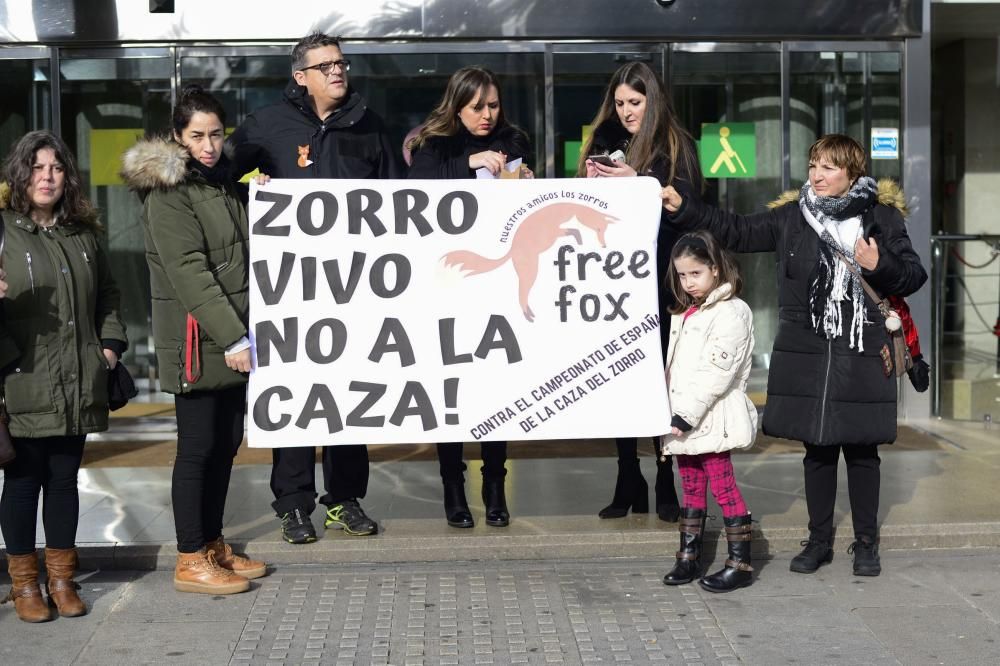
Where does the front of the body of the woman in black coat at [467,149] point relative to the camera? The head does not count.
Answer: toward the camera

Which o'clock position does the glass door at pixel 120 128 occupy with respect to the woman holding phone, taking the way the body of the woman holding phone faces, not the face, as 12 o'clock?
The glass door is roughly at 3 o'clock from the woman holding phone.

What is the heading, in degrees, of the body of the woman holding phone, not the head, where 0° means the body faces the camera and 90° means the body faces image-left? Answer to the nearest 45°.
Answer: approximately 45°

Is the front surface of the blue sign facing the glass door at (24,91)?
no

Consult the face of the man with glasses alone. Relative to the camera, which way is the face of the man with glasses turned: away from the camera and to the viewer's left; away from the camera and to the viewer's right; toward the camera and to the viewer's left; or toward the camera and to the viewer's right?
toward the camera and to the viewer's right

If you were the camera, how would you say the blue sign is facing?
facing the viewer

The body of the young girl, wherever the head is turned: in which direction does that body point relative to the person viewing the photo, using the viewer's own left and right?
facing the viewer and to the left of the viewer

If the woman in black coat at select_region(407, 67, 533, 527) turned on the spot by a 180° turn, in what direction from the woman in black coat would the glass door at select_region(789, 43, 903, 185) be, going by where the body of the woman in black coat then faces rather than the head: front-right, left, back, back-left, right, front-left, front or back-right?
front-right

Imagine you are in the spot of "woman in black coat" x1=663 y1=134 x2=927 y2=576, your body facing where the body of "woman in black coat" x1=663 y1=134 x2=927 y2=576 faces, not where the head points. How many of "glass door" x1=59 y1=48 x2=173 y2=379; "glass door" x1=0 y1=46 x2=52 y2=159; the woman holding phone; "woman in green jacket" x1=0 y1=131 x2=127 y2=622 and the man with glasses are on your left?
0

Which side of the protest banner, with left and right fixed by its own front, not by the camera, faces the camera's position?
front

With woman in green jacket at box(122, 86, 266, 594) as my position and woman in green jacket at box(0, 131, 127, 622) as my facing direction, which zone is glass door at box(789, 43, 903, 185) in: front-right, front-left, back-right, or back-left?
back-right

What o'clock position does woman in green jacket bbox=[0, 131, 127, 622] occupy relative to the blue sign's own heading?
The woman in green jacket is roughly at 1 o'clock from the blue sign.

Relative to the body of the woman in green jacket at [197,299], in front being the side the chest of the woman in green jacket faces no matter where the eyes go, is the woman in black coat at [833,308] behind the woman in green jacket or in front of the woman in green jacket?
in front

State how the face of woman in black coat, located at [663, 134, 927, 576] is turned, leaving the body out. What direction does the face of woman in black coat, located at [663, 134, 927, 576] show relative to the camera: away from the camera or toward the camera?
toward the camera

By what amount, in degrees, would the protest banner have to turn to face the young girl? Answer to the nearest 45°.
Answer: approximately 90° to its left

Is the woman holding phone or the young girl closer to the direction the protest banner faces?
the young girl
